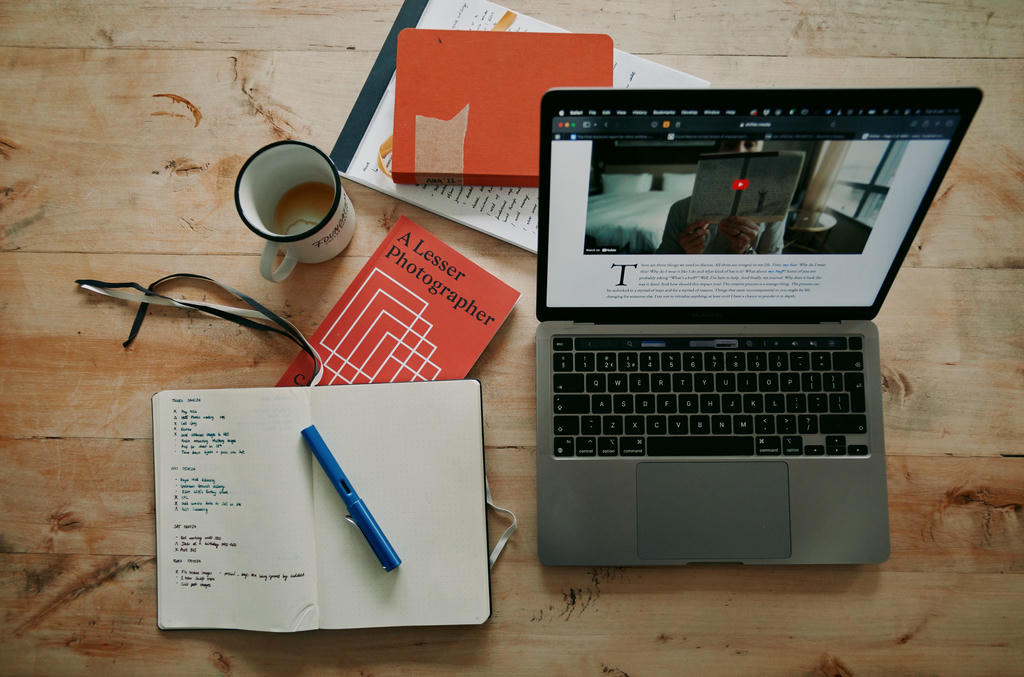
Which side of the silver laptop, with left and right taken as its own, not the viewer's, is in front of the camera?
front
